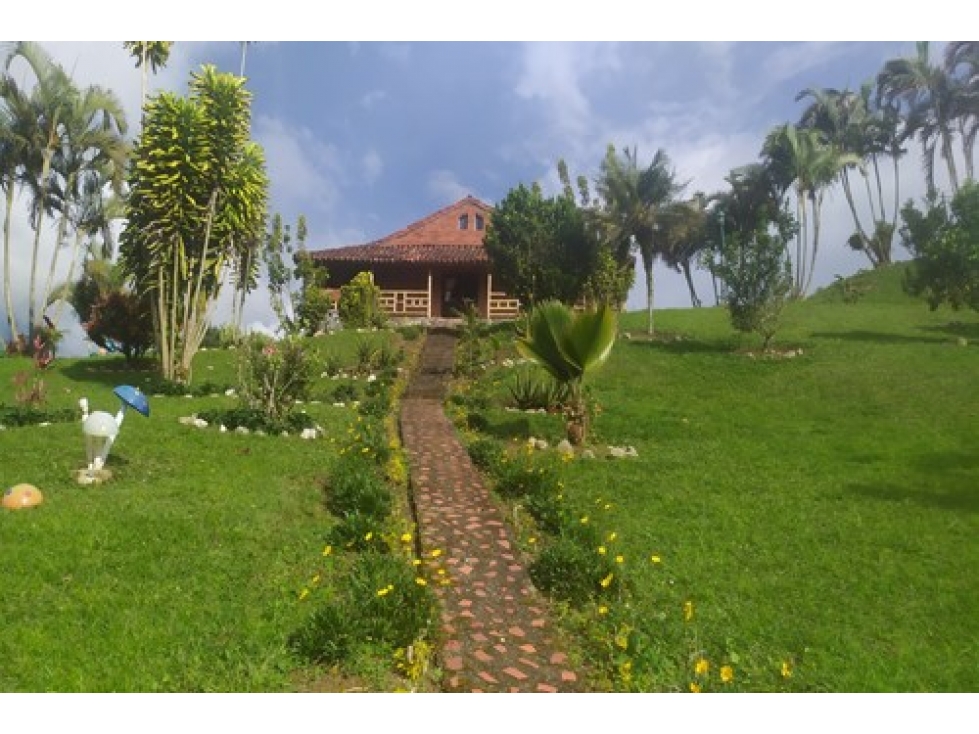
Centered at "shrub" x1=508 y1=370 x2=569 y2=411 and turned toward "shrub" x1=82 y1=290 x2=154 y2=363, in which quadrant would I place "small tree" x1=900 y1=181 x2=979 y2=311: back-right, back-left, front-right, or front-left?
back-right

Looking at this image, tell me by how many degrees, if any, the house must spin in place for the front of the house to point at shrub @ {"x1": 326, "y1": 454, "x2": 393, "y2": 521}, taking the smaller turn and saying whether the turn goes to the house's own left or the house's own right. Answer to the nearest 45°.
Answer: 0° — it already faces it

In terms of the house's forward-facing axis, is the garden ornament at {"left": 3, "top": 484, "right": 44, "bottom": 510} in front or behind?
in front

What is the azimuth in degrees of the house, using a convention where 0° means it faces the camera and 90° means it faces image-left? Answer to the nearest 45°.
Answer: approximately 0°

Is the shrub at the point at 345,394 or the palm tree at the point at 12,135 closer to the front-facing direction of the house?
the shrub

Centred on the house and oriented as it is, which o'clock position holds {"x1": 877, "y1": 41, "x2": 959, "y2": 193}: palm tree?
The palm tree is roughly at 9 o'clock from the house.

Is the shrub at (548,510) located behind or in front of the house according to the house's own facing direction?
in front

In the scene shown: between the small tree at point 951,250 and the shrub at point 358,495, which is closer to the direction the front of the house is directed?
the shrub

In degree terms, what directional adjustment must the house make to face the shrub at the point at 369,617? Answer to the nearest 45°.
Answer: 0° — it already faces it

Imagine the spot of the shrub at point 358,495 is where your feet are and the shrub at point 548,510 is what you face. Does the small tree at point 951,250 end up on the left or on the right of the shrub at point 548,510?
left

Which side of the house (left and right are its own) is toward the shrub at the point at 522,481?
front
